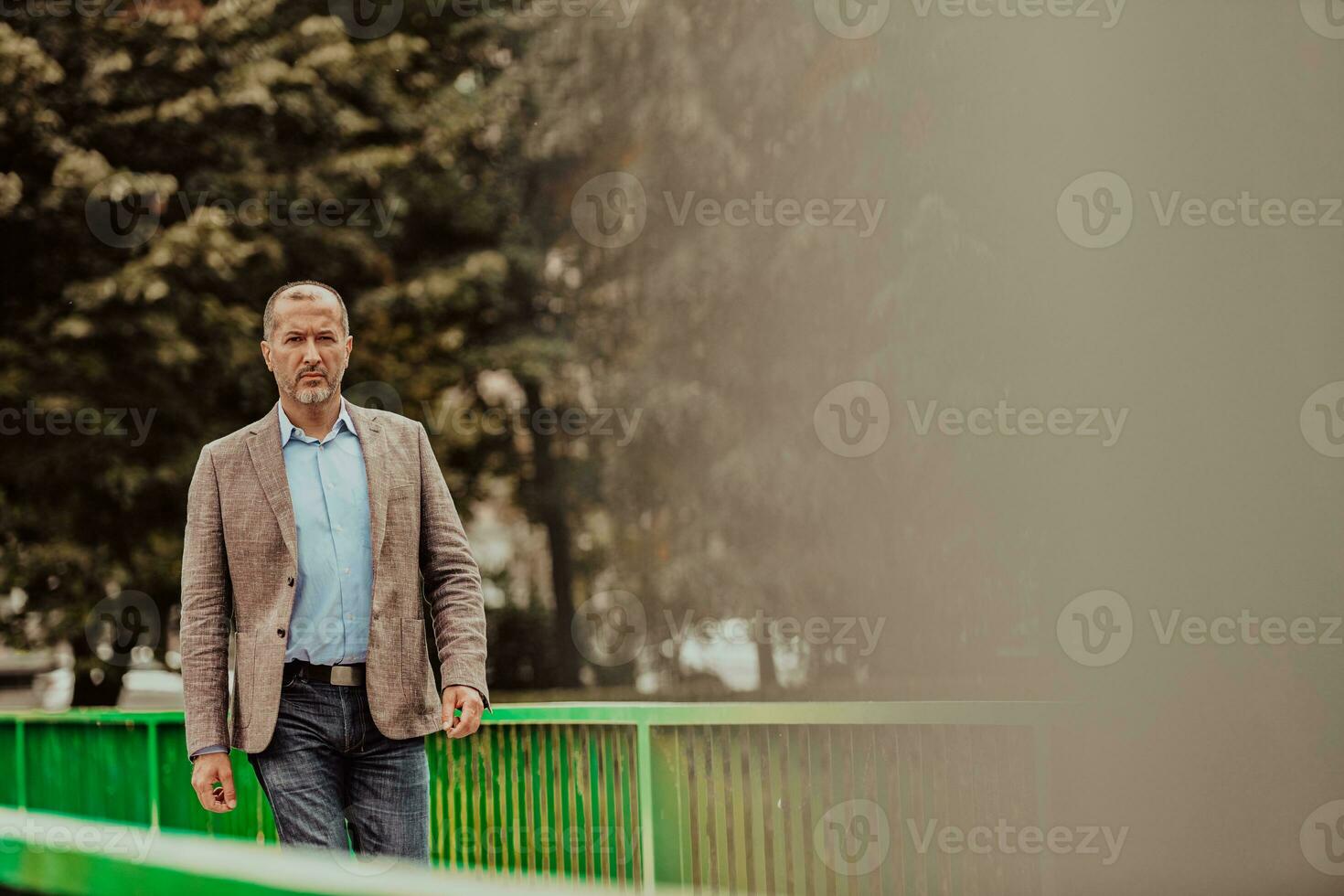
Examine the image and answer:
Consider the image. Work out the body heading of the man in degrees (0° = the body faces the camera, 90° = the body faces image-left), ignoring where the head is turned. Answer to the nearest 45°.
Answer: approximately 0°

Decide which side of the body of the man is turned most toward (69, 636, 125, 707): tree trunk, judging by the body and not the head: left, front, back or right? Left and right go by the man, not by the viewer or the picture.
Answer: back

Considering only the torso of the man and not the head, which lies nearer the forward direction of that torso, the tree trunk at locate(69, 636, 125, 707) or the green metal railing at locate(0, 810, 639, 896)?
the green metal railing

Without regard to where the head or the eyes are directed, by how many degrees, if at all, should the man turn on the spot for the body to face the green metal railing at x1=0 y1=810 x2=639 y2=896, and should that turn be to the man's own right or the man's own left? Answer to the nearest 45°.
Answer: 0° — they already face it
